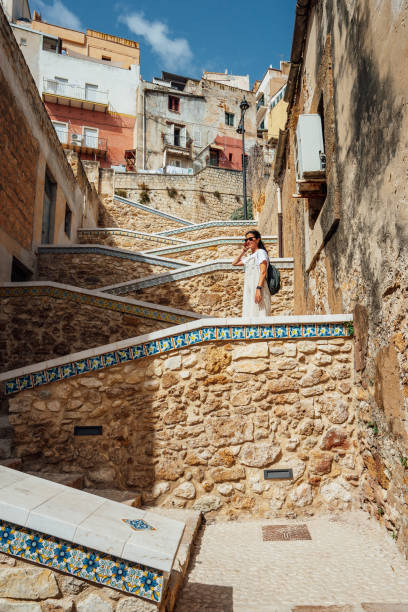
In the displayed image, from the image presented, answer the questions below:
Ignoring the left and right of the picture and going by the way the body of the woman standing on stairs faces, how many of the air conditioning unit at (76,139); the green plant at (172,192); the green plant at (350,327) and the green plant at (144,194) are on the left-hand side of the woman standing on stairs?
1

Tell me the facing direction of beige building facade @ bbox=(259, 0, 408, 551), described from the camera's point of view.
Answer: facing to the left of the viewer

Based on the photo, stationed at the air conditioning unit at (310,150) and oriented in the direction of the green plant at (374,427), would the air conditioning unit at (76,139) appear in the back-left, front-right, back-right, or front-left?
back-right

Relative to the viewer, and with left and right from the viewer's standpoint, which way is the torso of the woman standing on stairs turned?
facing the viewer and to the left of the viewer

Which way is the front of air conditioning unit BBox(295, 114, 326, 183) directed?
to the viewer's left

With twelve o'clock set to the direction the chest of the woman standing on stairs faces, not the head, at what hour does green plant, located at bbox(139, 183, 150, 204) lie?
The green plant is roughly at 4 o'clock from the woman standing on stairs.

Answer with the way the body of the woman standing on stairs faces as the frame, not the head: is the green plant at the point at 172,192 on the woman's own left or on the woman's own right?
on the woman's own right

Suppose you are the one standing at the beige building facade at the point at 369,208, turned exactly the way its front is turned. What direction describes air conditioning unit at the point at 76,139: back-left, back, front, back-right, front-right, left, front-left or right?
front-right

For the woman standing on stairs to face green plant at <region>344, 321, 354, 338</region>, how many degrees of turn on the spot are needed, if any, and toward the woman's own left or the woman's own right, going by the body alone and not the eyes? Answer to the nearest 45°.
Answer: approximately 90° to the woman's own left
